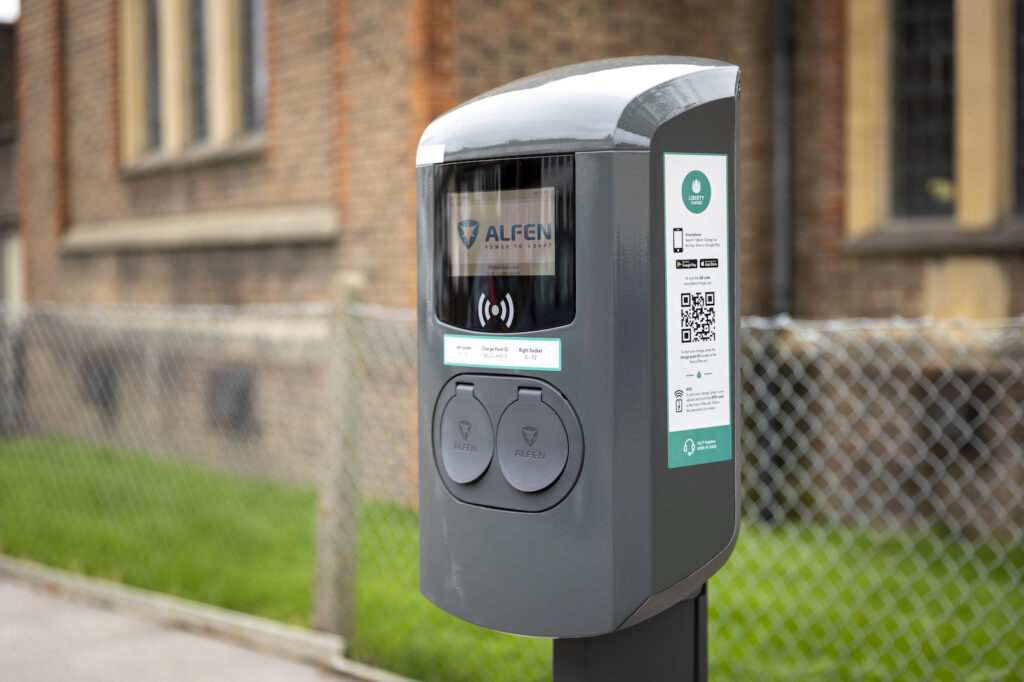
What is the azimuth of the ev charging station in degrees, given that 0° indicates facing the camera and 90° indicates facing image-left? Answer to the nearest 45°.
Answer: approximately 45°

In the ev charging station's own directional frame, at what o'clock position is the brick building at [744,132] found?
The brick building is roughly at 5 o'clock from the ev charging station.

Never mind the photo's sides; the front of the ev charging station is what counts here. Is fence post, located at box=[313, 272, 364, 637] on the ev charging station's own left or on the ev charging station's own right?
on the ev charging station's own right

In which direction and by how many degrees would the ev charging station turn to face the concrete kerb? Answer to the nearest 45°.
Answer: approximately 90° to its right

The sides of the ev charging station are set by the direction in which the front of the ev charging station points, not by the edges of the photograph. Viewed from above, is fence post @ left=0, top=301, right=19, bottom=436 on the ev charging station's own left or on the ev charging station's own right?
on the ev charging station's own right

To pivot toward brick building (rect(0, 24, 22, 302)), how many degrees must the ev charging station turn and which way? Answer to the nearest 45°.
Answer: approximately 90° to its right
